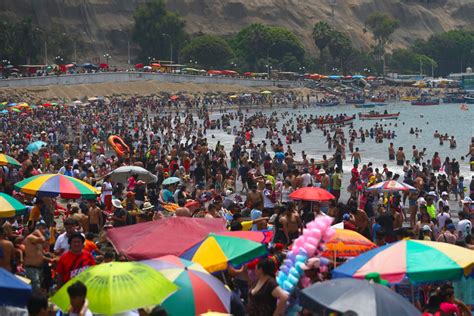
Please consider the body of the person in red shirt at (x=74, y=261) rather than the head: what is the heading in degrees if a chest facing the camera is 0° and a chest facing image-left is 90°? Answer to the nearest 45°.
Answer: approximately 0°

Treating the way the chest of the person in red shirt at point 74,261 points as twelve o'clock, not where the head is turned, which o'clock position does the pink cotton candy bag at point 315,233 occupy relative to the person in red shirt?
The pink cotton candy bag is roughly at 10 o'clock from the person in red shirt.

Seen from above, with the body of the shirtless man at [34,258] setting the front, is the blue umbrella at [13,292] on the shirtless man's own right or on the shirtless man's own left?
on the shirtless man's own right

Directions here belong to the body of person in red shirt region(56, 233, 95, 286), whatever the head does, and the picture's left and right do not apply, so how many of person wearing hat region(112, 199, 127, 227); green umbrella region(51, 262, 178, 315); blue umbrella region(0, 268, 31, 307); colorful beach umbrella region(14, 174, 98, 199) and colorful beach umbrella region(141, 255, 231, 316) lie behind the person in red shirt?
2

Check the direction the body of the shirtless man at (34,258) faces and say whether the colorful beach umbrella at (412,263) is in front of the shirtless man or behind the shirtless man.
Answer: in front

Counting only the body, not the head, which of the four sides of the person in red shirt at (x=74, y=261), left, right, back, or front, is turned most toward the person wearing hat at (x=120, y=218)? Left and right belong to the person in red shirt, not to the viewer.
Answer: back
